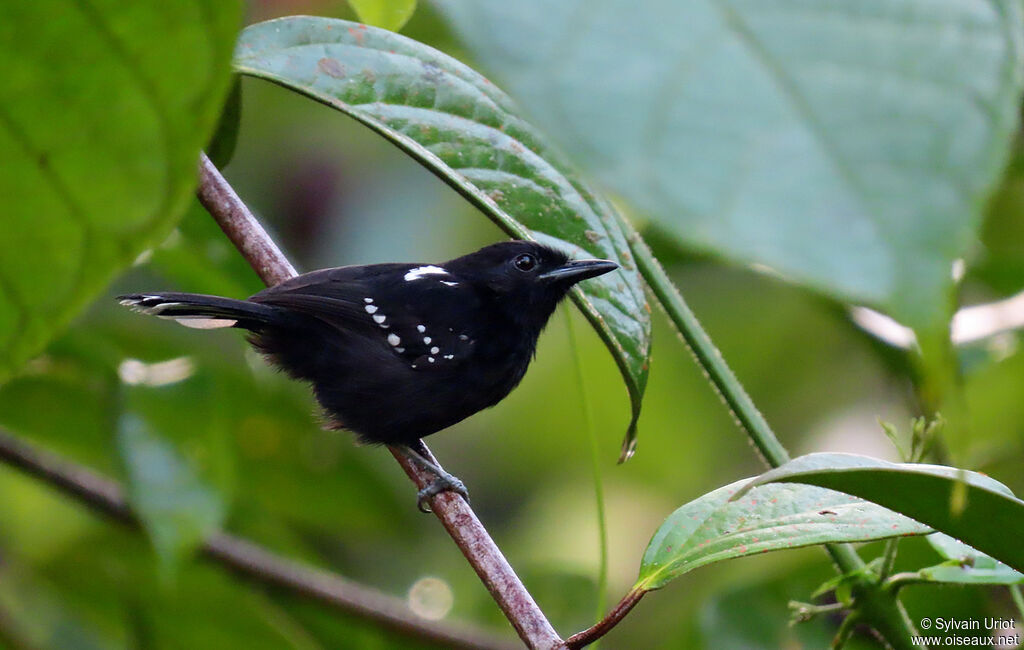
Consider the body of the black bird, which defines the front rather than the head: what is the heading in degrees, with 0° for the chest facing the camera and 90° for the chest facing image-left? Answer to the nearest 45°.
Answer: approximately 270°

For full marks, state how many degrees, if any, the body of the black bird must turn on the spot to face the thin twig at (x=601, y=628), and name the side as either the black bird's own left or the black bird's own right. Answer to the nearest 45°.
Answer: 0° — it already faces it
